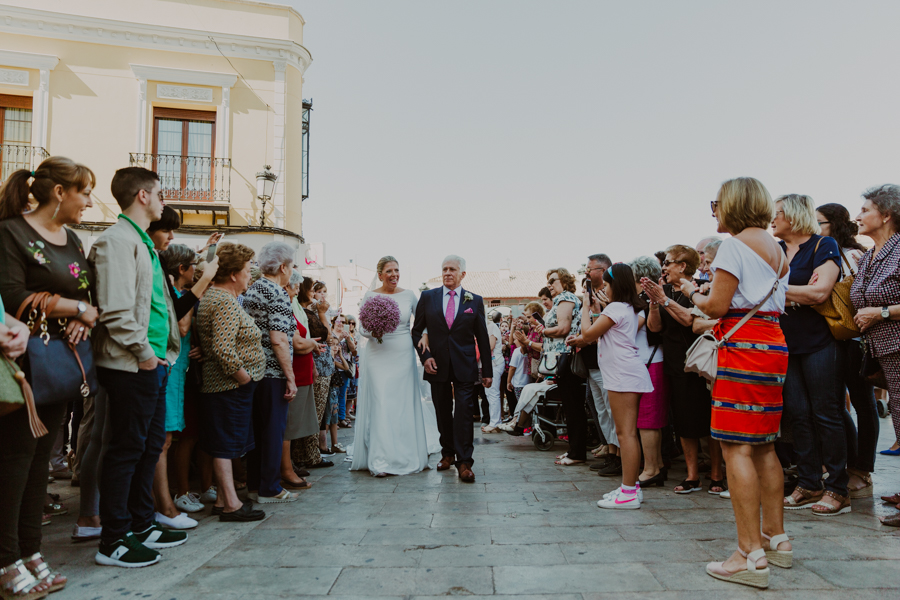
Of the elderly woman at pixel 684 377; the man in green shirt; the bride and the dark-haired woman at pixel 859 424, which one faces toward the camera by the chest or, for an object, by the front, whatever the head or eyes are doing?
the bride

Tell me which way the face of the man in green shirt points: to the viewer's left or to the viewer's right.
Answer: to the viewer's right

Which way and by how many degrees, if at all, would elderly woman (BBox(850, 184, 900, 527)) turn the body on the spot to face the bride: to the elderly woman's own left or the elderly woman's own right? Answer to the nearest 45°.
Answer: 0° — they already face them

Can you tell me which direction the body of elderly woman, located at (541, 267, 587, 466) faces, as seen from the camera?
to the viewer's left

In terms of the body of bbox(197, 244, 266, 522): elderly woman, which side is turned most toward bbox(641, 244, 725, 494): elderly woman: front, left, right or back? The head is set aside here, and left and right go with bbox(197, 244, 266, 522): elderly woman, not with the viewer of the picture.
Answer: front

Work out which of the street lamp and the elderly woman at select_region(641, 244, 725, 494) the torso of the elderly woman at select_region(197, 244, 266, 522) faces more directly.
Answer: the elderly woman

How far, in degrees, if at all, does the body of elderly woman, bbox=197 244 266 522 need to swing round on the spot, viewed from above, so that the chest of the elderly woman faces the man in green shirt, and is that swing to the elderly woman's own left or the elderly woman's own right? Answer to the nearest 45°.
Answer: approximately 135° to the elderly woman's own right

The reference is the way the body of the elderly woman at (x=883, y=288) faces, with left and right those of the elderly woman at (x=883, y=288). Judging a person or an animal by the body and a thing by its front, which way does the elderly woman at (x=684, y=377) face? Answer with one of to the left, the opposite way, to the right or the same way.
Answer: the same way

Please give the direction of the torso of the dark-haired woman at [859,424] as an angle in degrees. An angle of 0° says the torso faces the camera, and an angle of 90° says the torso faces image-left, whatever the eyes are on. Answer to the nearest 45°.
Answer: approximately 90°

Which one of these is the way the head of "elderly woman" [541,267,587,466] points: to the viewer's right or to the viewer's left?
to the viewer's left

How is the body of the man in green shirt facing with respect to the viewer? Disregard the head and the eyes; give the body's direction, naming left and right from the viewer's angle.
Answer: facing to the right of the viewer

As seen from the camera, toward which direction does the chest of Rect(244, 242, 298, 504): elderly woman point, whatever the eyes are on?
to the viewer's right

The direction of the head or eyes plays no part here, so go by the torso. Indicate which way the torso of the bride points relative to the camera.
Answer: toward the camera

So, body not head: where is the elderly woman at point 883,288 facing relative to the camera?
to the viewer's left

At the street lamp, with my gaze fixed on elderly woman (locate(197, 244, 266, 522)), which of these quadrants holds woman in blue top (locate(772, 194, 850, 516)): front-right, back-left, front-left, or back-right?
front-left

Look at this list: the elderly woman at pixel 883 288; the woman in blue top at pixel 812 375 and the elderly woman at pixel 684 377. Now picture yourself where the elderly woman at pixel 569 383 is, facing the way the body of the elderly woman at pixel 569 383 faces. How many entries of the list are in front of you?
0
